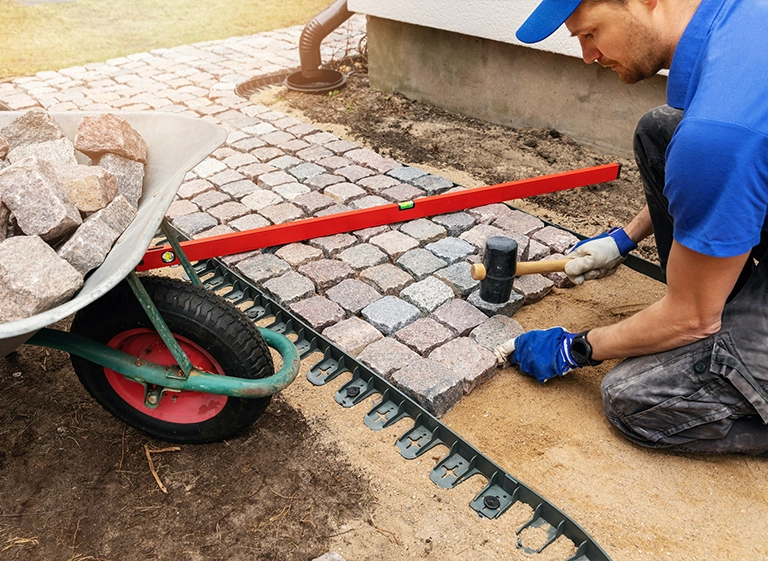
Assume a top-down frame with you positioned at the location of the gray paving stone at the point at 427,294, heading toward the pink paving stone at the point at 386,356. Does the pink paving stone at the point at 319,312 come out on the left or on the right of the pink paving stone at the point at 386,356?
right

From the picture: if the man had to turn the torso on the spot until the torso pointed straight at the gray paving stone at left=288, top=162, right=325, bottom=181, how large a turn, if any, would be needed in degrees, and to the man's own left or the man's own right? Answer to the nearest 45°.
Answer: approximately 45° to the man's own right

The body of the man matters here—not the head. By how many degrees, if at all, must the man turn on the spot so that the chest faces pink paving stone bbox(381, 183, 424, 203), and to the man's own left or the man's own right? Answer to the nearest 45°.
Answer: approximately 45° to the man's own right

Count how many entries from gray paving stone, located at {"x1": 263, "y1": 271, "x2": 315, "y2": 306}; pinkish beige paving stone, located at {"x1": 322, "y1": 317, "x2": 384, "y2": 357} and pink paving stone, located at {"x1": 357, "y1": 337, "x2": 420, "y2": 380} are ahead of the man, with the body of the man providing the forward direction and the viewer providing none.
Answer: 3

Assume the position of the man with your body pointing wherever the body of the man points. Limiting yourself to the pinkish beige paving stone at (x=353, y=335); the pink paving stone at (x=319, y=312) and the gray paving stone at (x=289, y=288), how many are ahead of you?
3

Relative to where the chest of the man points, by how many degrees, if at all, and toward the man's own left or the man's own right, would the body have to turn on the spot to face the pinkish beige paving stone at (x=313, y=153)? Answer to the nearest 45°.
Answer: approximately 45° to the man's own right

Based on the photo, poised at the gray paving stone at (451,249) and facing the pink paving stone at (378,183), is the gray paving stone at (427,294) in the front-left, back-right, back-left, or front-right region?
back-left

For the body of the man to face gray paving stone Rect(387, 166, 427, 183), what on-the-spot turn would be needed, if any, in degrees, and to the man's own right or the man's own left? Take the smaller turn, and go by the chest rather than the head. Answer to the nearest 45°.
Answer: approximately 45° to the man's own right

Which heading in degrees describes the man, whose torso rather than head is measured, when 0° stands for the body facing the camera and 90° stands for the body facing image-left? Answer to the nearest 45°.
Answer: approximately 90°

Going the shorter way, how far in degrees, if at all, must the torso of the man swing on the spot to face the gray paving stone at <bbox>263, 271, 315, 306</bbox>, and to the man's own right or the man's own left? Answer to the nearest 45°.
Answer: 0° — they already face it
